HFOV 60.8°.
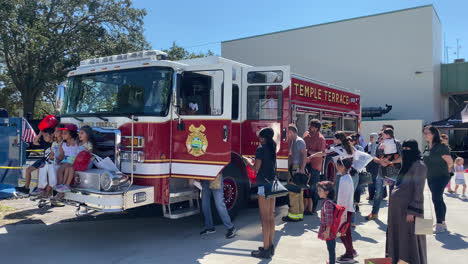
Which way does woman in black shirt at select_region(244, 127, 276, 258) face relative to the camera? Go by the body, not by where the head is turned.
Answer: to the viewer's left

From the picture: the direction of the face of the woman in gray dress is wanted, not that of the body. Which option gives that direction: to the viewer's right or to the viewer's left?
to the viewer's left

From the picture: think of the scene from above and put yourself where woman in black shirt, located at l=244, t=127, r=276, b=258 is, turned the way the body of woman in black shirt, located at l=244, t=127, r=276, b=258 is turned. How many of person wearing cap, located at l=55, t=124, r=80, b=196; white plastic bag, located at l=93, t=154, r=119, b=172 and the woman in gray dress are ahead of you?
2

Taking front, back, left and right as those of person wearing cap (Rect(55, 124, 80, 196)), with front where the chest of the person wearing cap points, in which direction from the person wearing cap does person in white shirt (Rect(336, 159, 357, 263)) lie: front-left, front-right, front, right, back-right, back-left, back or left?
left

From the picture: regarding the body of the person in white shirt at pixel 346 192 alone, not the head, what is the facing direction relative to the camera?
to the viewer's left

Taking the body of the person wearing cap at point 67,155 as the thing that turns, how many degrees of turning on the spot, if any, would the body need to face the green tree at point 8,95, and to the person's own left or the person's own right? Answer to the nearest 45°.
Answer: approximately 135° to the person's own right

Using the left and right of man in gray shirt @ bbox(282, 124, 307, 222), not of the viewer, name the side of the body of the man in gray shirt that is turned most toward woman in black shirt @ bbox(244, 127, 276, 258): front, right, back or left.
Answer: left
